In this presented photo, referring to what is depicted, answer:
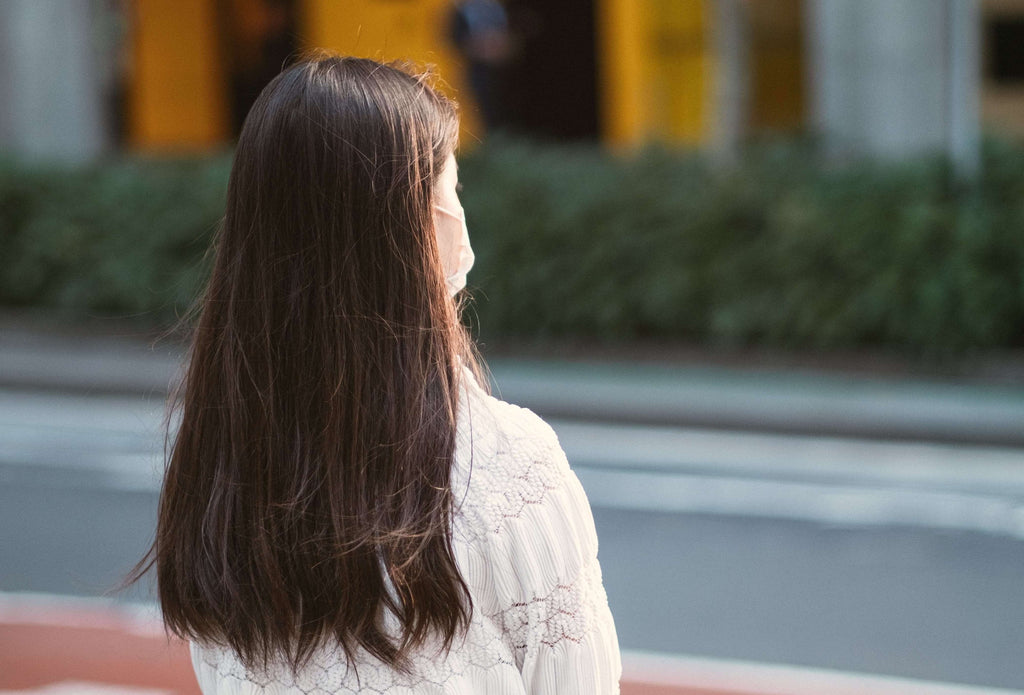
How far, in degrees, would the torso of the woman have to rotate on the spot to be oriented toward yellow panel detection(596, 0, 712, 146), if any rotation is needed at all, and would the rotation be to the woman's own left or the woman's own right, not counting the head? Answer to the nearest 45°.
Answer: approximately 45° to the woman's own left

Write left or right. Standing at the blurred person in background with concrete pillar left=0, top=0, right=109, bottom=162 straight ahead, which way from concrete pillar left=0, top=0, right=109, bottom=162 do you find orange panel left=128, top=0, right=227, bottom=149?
right

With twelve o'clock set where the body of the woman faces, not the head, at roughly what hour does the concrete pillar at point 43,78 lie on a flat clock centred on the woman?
The concrete pillar is roughly at 10 o'clock from the woman.

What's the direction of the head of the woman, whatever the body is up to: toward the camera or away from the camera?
away from the camera

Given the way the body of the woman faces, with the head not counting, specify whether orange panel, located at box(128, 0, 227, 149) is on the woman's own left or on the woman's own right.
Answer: on the woman's own left

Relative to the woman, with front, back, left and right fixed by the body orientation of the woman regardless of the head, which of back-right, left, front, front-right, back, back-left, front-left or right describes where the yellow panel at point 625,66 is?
front-left

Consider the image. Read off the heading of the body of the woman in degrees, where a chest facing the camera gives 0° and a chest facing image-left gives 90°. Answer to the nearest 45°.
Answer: approximately 225°

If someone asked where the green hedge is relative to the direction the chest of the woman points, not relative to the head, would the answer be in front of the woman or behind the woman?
in front

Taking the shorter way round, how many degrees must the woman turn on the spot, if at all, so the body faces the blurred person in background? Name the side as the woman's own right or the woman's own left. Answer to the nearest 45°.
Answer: approximately 45° to the woman's own left
